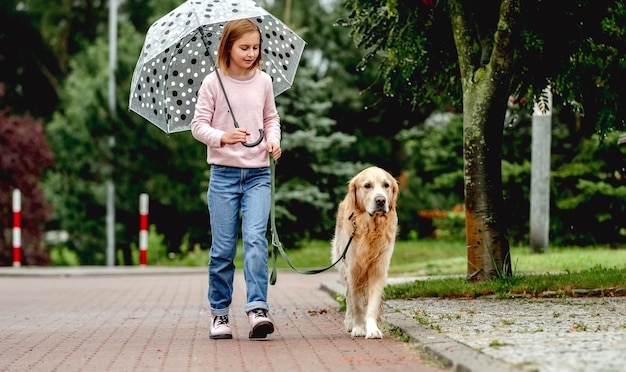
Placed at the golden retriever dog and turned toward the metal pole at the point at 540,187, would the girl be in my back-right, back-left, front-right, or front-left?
back-left

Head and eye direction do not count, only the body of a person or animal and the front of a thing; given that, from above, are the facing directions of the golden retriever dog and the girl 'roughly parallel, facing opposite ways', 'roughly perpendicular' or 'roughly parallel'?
roughly parallel

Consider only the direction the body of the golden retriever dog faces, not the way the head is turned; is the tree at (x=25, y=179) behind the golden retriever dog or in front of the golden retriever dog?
behind

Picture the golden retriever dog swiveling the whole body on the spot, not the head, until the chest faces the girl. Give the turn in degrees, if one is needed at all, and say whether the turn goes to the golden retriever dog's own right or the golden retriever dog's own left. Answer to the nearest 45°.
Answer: approximately 90° to the golden retriever dog's own right

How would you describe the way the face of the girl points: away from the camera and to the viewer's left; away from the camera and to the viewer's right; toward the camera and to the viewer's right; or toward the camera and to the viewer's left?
toward the camera and to the viewer's right

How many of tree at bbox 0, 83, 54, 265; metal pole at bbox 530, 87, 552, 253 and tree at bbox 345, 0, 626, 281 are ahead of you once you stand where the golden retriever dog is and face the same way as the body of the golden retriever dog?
0

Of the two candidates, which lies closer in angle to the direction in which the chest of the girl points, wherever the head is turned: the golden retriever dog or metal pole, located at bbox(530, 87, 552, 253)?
the golden retriever dog

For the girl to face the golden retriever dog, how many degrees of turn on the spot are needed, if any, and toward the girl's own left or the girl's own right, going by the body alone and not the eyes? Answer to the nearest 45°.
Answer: approximately 90° to the girl's own left

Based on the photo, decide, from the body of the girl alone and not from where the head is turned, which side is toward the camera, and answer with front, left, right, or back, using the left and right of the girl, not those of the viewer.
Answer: front

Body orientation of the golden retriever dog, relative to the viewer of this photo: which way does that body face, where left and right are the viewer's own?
facing the viewer

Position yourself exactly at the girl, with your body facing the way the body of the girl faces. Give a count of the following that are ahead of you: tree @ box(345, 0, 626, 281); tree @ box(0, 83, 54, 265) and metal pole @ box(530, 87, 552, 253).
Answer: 0

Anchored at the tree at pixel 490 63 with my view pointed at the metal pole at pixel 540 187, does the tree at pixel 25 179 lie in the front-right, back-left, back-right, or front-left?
front-left

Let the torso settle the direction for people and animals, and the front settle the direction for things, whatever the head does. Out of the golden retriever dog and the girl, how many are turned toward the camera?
2

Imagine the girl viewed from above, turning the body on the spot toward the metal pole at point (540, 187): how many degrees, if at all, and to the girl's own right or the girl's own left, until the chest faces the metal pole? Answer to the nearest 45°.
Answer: approximately 135° to the girl's own left
